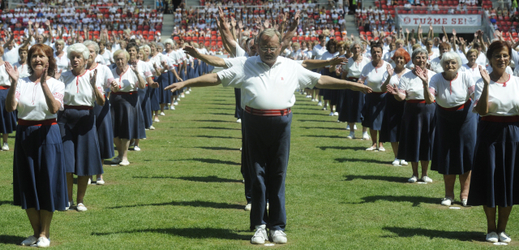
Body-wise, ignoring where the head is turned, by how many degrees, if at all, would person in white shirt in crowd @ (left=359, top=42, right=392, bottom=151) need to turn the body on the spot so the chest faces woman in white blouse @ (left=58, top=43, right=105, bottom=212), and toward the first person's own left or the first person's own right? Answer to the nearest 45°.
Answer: approximately 45° to the first person's own right

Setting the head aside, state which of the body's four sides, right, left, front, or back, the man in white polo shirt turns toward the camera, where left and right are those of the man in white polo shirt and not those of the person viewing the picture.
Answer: front

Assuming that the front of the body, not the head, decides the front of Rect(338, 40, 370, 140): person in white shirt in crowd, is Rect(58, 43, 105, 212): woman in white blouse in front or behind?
in front

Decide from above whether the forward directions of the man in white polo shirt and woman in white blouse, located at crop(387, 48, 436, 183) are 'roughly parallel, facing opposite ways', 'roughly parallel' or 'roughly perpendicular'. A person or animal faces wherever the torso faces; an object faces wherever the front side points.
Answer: roughly parallel

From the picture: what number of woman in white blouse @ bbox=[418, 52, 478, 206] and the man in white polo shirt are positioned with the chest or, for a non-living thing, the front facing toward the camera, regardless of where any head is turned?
2

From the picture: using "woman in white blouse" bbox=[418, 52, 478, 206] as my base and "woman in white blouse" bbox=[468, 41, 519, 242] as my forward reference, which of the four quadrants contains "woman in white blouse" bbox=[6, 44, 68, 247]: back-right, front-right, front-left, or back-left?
front-right

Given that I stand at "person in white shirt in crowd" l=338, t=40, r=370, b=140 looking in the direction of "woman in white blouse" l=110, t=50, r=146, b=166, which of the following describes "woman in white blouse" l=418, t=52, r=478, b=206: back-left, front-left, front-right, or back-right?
front-left

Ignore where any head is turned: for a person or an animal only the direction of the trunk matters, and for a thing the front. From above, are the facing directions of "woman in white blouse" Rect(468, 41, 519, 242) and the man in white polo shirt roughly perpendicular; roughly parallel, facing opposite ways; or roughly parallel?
roughly parallel

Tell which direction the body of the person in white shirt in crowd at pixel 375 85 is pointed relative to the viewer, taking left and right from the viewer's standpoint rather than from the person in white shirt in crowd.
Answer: facing the viewer

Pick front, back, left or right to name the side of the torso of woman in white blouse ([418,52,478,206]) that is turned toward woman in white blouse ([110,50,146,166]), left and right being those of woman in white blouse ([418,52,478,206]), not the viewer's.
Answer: right

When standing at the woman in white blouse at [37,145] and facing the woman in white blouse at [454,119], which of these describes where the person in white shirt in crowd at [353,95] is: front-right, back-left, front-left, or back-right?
front-left

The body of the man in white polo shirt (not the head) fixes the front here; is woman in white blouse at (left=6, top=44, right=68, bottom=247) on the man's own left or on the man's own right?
on the man's own right

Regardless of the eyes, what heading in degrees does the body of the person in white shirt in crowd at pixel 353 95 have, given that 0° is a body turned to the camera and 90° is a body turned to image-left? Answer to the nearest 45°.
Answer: approximately 0°

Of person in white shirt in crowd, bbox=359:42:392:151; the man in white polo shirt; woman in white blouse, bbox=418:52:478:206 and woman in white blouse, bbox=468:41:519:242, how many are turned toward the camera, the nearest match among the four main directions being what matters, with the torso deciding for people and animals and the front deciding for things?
4

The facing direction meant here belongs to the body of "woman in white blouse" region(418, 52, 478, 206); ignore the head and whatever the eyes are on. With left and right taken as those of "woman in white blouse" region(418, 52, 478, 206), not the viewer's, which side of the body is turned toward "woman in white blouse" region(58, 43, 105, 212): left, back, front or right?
right

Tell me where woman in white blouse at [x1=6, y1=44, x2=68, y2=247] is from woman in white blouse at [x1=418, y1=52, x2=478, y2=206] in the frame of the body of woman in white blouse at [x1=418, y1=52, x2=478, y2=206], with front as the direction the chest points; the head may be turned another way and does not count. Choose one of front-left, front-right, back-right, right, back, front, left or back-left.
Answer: front-right

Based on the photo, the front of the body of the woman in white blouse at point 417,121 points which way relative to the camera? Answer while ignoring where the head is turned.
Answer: toward the camera
